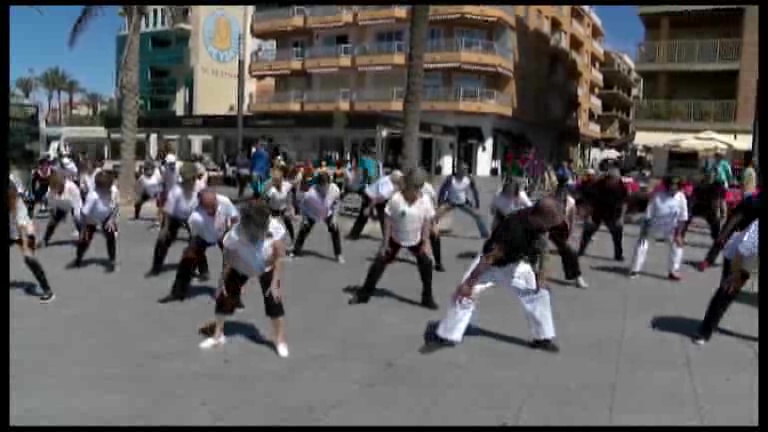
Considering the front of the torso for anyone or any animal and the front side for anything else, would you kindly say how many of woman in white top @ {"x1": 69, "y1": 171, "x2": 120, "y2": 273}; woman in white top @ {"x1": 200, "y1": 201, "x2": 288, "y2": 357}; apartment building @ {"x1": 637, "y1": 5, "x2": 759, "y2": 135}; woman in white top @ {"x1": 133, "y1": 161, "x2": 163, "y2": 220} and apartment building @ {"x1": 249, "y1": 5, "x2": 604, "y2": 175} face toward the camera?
5

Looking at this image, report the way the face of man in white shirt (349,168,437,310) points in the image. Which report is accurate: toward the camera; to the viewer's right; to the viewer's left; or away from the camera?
toward the camera

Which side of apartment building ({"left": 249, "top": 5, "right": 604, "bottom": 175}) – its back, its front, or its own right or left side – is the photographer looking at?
front

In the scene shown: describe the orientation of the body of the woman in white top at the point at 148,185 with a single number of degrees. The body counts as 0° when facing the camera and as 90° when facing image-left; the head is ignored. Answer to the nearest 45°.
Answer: approximately 0°

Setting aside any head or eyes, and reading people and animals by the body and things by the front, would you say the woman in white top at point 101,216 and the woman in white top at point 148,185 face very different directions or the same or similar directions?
same or similar directions

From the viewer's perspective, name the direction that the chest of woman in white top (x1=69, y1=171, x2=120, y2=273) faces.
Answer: toward the camera

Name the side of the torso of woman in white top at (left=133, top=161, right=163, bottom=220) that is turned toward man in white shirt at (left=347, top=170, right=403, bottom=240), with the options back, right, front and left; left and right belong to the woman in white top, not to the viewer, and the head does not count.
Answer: left

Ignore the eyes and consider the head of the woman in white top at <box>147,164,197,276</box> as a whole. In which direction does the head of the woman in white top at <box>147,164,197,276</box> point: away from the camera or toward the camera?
toward the camera

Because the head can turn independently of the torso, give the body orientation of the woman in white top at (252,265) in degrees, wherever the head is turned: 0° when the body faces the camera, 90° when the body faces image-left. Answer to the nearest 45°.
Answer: approximately 0°

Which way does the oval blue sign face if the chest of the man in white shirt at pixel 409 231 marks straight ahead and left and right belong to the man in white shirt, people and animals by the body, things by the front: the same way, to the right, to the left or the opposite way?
the same way

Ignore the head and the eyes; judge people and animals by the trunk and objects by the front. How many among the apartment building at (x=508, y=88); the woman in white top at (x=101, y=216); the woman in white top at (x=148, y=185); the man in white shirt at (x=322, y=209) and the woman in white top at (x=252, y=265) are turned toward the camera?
5

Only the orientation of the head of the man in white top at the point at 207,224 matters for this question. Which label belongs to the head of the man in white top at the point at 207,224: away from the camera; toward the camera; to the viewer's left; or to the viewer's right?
toward the camera
